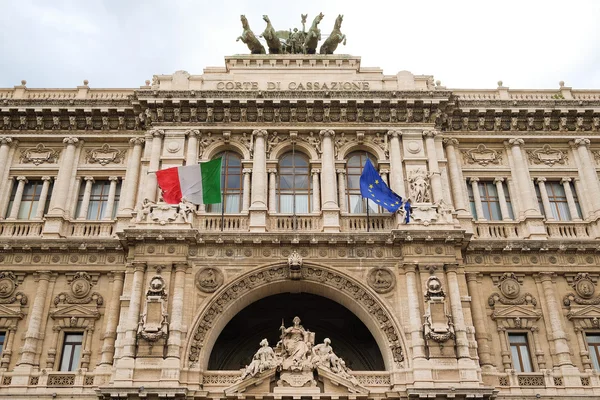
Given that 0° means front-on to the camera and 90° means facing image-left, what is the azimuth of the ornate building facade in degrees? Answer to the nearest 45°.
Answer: approximately 0°
